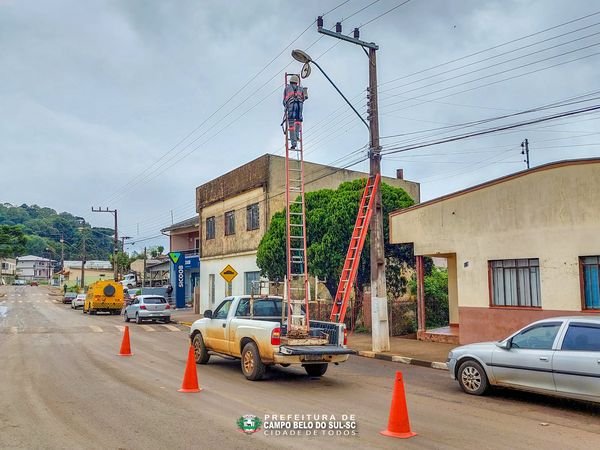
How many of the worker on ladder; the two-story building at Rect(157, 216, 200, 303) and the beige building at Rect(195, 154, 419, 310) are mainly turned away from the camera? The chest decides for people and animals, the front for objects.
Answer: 1

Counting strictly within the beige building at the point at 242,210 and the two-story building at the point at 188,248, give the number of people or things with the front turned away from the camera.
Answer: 0

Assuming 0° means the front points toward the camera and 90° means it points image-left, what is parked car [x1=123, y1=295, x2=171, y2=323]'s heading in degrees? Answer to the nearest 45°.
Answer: approximately 135°

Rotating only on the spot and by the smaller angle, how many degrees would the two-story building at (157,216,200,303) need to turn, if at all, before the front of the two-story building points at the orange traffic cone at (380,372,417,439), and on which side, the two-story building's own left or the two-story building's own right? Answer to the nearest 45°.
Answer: approximately 45° to the two-story building's own left

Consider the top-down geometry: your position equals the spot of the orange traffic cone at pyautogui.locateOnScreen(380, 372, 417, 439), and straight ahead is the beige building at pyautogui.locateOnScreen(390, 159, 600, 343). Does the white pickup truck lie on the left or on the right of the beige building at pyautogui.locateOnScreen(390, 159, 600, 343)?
left

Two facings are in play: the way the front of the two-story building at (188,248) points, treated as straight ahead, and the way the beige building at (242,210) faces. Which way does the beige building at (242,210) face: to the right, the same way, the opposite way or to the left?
the same way

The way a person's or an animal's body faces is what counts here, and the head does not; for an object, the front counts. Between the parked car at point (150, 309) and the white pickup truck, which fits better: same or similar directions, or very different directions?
same or similar directions

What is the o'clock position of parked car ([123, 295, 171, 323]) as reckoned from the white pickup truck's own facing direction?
The parked car is roughly at 1 o'clock from the white pickup truck.

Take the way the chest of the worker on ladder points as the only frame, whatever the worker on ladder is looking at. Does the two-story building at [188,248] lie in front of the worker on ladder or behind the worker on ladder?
in front

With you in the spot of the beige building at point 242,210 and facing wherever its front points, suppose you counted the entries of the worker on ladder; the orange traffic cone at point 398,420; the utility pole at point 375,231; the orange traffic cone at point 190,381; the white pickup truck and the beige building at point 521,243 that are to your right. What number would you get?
0

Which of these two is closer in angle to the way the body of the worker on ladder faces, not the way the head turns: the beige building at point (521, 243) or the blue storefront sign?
the blue storefront sign

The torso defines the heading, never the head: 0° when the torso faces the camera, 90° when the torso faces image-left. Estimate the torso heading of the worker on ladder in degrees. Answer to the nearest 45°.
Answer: approximately 180°

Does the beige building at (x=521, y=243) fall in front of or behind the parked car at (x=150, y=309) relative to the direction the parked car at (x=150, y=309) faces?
behind

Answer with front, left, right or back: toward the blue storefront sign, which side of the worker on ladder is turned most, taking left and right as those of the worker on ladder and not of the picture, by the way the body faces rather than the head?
front

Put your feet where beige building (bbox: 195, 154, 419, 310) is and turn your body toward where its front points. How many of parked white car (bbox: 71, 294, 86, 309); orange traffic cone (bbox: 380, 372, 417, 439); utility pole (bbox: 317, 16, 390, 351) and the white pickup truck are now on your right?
1
